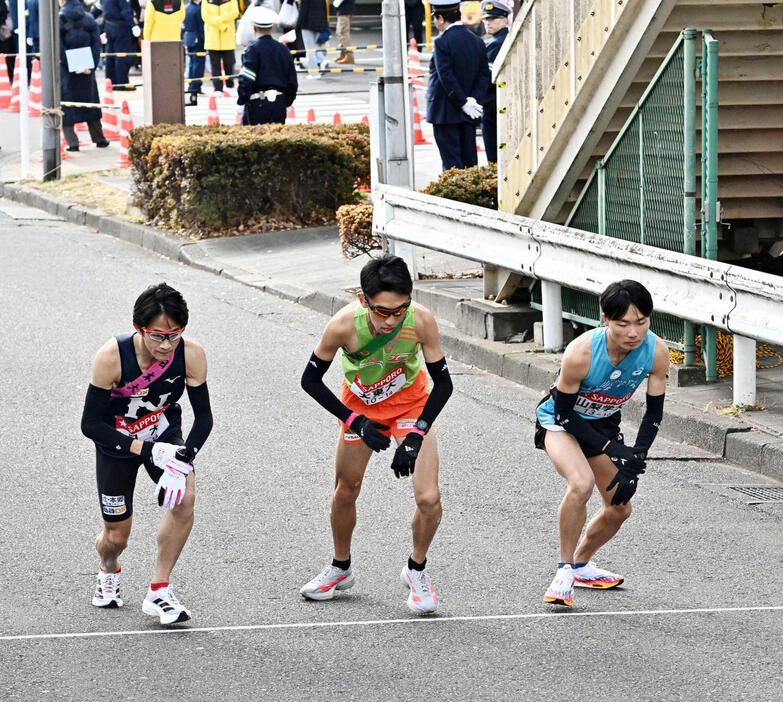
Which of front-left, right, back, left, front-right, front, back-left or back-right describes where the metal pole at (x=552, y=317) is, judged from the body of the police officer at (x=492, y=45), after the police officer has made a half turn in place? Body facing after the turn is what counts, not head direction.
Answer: back-right

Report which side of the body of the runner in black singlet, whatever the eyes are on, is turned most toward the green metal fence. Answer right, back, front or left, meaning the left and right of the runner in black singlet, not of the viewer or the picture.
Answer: left

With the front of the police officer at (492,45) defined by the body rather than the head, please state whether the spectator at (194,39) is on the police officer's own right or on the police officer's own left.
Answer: on the police officer's own right

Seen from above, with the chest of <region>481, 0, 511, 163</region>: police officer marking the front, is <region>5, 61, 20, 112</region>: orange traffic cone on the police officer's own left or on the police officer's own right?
on the police officer's own right

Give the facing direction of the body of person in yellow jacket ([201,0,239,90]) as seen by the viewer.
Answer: toward the camera

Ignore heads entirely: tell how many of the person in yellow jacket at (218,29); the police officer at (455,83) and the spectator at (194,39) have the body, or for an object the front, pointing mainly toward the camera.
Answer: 2

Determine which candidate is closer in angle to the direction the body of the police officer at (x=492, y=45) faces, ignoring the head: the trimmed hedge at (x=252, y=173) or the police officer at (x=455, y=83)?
the police officer

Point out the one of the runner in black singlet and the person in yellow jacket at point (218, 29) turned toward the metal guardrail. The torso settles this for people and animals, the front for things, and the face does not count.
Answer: the person in yellow jacket
